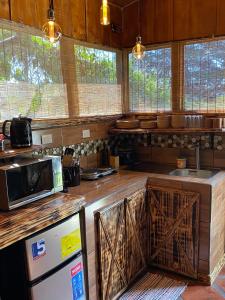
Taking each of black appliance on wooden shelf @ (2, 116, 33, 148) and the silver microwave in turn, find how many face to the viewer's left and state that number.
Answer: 0

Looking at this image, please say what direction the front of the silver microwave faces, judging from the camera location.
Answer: facing the viewer and to the right of the viewer

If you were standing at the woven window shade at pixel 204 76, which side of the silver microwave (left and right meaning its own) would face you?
left

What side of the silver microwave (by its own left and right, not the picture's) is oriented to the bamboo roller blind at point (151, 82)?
left

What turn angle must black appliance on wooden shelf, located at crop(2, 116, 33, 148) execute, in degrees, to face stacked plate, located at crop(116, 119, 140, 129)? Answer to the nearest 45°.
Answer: approximately 45° to its left

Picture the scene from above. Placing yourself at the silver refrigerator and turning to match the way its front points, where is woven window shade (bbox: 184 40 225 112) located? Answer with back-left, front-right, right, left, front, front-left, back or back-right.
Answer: left

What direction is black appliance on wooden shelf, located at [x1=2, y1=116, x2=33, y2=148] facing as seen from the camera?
to the viewer's right

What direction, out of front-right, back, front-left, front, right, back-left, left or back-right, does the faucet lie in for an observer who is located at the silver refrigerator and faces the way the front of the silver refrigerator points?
left

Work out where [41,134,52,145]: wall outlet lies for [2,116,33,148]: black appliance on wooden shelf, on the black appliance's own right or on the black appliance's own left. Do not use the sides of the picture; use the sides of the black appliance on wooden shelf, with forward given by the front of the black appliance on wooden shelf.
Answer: on the black appliance's own left
